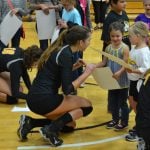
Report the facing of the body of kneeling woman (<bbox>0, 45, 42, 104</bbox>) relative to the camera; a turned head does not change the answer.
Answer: to the viewer's right

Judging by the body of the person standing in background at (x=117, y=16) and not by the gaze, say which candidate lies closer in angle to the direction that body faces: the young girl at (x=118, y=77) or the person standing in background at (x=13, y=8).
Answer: the young girl

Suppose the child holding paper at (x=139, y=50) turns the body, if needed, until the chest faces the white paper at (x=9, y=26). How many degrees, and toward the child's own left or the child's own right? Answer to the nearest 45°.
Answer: approximately 45° to the child's own right

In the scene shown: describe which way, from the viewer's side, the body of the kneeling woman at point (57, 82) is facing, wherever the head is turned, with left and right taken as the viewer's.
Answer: facing to the right of the viewer

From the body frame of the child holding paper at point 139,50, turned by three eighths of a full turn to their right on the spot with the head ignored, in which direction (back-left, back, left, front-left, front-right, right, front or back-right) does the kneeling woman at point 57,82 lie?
back-left

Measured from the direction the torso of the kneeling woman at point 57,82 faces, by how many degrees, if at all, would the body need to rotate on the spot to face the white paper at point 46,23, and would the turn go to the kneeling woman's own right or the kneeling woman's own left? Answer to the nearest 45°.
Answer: approximately 90° to the kneeling woman's own left

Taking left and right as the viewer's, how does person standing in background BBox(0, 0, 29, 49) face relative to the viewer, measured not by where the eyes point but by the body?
facing the viewer

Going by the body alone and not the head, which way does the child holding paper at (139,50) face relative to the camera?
to the viewer's left

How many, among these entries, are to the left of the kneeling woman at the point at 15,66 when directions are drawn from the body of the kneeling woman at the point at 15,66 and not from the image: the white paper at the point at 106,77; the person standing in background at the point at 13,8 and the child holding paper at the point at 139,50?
1

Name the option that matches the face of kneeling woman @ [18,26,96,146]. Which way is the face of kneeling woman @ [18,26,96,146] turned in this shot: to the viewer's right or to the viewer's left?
to the viewer's right

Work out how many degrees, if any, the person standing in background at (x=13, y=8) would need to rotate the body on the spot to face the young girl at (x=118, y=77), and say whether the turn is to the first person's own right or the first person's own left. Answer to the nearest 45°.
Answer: approximately 45° to the first person's own left

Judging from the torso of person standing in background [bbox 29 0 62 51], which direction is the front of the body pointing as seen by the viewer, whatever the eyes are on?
toward the camera
